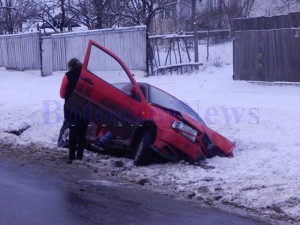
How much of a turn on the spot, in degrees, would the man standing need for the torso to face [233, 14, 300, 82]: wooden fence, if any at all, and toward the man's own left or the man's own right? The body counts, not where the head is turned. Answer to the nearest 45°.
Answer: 0° — they already face it

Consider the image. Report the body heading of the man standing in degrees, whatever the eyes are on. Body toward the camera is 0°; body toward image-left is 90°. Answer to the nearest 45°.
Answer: approximately 225°

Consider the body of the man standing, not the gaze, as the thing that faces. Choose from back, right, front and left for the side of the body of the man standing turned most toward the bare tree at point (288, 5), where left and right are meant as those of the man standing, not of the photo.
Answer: front

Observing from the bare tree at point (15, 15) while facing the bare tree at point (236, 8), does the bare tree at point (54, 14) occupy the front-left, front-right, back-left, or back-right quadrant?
front-right

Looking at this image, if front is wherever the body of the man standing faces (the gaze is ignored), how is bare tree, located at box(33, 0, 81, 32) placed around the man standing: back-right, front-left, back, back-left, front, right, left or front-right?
front-left

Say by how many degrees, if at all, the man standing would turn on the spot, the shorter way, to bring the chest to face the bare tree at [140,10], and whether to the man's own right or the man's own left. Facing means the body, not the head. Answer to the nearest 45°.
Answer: approximately 45° to the man's own left

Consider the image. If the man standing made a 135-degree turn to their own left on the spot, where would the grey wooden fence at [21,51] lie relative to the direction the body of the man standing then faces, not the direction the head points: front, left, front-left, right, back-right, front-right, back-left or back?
right

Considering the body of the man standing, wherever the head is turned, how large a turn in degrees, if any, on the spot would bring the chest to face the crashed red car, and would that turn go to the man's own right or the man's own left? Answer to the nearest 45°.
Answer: approximately 90° to the man's own right

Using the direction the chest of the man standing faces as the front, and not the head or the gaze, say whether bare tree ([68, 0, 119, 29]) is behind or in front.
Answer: in front
